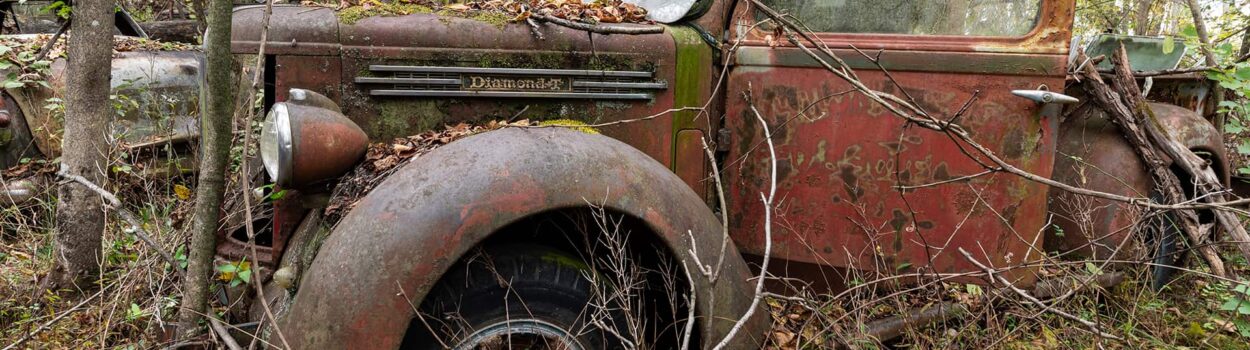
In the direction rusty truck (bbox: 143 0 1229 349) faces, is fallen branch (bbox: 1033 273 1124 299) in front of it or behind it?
behind

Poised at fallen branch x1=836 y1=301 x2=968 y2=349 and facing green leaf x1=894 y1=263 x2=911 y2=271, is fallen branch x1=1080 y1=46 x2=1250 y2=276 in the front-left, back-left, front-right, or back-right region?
front-right

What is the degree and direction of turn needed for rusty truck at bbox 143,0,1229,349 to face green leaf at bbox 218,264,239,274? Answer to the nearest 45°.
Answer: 0° — it already faces it

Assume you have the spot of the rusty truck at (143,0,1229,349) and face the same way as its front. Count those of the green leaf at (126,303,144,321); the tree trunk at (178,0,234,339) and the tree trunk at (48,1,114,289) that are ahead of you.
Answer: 3

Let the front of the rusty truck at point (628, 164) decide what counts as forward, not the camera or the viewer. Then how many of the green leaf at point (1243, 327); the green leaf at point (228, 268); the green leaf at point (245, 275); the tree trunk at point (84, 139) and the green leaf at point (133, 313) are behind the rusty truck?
1

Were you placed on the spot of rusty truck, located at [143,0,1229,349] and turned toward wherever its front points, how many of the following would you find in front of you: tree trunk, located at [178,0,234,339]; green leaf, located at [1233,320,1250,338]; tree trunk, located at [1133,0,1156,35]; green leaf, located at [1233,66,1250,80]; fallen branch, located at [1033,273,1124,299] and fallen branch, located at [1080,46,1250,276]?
1

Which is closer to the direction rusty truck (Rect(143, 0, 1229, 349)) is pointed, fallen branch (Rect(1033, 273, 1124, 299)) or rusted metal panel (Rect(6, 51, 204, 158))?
the rusted metal panel

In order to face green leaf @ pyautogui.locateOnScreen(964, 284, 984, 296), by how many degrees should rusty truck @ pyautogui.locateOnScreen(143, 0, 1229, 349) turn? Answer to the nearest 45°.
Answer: approximately 180°

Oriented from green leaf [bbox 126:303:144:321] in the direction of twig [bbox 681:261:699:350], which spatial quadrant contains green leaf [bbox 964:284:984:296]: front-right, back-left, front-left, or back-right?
front-left

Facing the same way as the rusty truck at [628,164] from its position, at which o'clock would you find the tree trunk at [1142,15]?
The tree trunk is roughly at 4 o'clock from the rusty truck.

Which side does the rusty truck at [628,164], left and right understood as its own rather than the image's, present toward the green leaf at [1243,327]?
back

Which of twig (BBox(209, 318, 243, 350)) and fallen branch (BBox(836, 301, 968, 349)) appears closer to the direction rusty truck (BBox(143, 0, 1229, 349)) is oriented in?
the twig

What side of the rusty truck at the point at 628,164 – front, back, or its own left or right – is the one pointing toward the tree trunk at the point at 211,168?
front

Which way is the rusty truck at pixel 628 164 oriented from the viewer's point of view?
to the viewer's left
